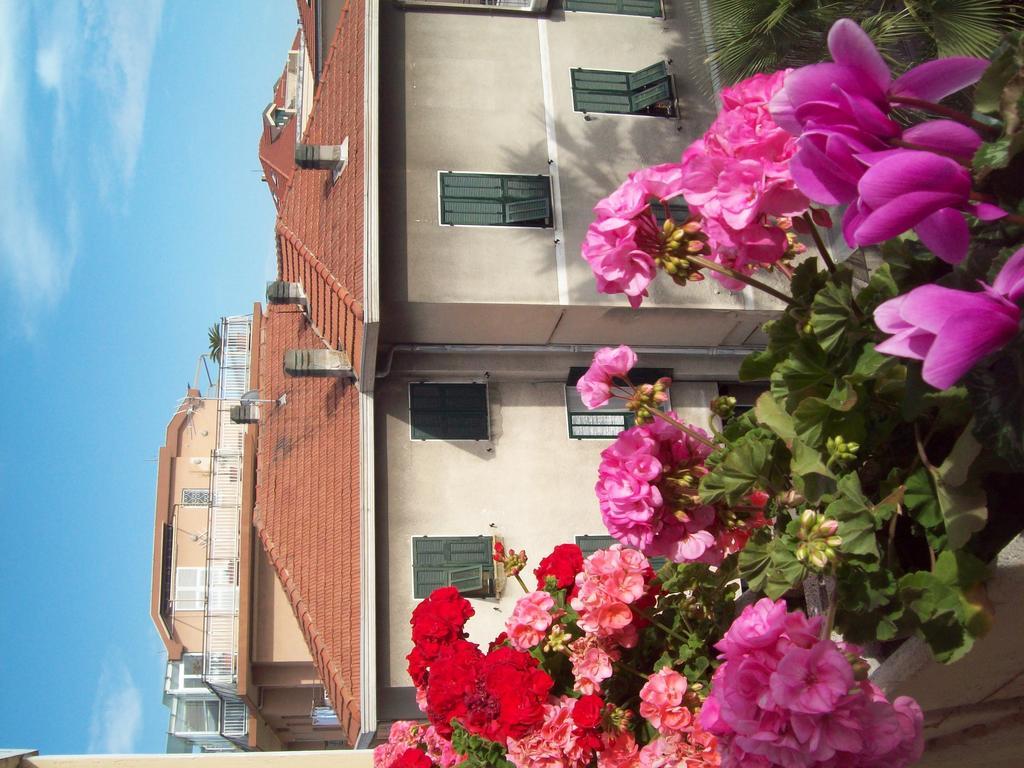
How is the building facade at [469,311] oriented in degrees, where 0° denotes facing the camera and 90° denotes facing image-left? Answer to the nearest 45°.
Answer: approximately 0°

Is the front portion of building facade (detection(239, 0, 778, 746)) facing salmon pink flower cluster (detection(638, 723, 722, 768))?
yes

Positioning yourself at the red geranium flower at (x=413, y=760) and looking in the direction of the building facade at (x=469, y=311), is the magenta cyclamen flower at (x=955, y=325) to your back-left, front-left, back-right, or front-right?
back-right

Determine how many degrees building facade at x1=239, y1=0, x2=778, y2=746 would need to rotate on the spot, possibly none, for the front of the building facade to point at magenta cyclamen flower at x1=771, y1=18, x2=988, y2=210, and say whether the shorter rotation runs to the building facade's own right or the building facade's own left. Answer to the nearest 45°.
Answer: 0° — it already faces it

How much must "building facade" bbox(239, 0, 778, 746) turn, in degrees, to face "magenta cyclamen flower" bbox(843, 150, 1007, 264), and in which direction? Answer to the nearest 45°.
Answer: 0° — it already faces it
